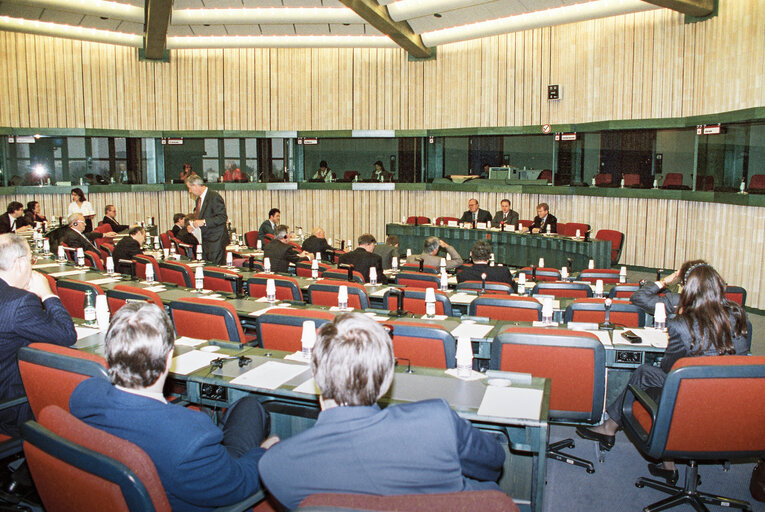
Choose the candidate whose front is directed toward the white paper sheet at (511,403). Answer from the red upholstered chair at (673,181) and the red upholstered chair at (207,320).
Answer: the red upholstered chair at (673,181)

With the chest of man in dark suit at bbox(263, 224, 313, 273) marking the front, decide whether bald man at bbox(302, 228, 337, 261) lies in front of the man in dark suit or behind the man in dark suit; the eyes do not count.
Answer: in front

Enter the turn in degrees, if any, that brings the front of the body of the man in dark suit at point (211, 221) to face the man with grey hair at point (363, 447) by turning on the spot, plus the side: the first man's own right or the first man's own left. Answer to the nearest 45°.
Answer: approximately 90° to the first man's own left

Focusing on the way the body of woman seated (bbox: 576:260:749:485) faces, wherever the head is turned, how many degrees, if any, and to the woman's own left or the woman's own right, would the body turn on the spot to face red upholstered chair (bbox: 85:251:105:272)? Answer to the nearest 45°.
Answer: approximately 45° to the woman's own left

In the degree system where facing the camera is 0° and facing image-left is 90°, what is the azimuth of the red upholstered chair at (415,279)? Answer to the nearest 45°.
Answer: approximately 180°

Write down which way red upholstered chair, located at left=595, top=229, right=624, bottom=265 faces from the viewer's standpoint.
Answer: facing the viewer and to the left of the viewer

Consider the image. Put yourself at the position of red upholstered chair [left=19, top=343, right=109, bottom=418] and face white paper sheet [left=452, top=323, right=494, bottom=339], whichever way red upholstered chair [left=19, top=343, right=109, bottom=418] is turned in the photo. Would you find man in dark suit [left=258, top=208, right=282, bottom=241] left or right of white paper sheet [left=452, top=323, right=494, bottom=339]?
left

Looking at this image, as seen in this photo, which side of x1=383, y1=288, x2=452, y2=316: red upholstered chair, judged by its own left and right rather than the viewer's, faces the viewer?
back

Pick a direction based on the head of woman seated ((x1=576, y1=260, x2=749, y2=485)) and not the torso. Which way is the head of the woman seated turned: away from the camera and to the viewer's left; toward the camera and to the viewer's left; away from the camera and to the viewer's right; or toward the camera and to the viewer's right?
away from the camera and to the viewer's left

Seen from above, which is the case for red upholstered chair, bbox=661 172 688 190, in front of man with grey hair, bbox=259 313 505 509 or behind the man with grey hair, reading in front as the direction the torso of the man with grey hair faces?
in front

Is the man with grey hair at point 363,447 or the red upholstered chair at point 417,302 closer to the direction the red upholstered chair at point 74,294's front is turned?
the red upholstered chair

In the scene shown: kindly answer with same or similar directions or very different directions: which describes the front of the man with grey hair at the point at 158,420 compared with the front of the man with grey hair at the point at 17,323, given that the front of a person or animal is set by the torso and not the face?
same or similar directions

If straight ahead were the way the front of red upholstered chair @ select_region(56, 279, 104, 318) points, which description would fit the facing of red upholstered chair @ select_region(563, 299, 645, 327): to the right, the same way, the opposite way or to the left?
the same way

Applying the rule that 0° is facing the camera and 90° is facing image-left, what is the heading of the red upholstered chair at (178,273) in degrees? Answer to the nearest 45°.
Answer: approximately 225°

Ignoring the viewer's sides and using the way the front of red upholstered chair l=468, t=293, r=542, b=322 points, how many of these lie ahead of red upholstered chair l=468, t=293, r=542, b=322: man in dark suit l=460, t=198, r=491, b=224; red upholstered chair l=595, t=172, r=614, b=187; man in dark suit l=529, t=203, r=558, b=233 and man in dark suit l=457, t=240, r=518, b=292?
4

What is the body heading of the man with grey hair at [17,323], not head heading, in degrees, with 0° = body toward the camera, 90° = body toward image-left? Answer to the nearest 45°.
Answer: approximately 225°

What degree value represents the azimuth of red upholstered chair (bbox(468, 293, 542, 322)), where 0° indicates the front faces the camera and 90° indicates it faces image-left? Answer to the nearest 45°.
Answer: approximately 180°

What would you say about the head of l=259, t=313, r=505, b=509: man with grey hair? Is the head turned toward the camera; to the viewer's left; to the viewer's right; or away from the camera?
away from the camera

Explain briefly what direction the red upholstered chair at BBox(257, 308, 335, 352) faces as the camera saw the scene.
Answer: facing away from the viewer

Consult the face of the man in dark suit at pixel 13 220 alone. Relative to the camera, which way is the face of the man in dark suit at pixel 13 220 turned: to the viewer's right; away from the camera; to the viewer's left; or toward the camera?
to the viewer's right

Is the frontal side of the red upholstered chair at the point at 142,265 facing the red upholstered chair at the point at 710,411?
no
